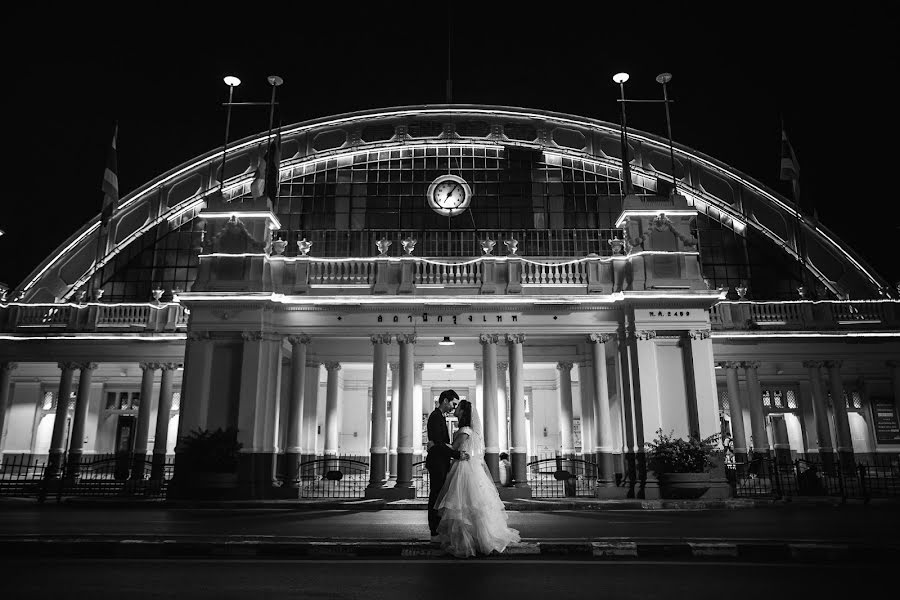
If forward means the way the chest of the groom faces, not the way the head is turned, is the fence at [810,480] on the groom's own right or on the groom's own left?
on the groom's own left

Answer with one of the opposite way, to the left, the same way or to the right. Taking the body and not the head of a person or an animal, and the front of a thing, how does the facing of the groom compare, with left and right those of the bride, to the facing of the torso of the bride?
the opposite way

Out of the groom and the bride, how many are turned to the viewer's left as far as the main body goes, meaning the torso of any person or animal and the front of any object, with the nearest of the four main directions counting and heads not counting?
1

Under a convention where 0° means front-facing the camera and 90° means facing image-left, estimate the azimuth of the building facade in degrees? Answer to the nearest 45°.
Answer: approximately 0°

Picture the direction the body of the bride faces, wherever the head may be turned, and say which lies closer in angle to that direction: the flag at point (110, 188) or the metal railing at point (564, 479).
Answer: the flag

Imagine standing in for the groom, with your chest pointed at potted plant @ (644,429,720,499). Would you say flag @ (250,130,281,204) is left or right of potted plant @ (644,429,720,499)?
left

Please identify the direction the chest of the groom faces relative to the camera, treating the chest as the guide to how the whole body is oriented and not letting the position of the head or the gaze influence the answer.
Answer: to the viewer's right

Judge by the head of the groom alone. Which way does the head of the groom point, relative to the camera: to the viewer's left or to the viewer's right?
to the viewer's right

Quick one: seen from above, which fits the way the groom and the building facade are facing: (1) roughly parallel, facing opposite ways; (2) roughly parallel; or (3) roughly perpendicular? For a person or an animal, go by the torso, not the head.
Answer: roughly perpendicular
